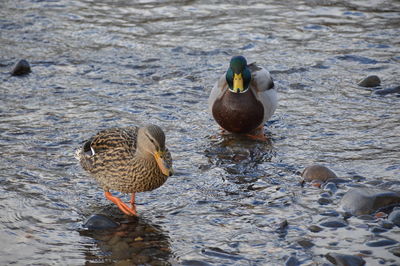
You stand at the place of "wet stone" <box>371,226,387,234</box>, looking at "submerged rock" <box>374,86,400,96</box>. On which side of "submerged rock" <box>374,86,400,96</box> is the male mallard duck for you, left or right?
left

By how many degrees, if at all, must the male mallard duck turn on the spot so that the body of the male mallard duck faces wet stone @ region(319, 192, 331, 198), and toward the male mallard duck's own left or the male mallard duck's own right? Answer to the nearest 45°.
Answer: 0° — it already faces it

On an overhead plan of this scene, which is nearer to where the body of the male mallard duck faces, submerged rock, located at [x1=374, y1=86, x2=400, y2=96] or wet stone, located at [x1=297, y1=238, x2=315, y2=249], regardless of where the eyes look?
the wet stone

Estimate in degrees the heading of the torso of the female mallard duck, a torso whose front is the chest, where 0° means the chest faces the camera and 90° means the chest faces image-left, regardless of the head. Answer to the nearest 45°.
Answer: approximately 315°

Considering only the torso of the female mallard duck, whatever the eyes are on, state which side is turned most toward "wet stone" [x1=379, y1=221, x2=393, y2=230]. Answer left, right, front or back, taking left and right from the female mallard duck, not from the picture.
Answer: front

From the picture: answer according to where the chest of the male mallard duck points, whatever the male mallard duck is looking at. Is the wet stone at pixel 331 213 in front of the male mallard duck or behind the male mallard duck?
in front

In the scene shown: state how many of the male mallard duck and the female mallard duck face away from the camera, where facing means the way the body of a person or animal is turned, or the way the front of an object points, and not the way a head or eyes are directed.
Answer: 0

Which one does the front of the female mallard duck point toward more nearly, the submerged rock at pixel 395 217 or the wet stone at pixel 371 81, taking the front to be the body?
the submerged rock

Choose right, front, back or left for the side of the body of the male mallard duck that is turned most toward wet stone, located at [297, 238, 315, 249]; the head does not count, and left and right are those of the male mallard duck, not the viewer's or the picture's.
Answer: front

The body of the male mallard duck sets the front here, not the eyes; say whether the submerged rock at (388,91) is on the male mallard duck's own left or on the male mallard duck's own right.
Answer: on the male mallard duck's own left

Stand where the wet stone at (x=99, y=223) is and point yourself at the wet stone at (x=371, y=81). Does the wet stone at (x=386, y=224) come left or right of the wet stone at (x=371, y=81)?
right

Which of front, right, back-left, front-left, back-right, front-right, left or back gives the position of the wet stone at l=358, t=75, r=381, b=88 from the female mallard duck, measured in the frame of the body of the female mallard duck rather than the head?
left

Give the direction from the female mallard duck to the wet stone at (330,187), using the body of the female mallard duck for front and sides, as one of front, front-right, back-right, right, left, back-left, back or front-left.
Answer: front-left

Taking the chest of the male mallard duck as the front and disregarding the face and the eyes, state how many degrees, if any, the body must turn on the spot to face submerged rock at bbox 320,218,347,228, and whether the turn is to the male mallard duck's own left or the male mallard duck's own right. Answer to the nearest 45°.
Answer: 0° — it already faces it

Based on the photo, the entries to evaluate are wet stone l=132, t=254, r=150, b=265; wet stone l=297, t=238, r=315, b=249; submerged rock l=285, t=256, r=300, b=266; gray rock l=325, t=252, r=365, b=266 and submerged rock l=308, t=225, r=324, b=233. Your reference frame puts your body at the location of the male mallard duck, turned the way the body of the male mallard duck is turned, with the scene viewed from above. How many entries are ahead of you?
5
